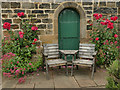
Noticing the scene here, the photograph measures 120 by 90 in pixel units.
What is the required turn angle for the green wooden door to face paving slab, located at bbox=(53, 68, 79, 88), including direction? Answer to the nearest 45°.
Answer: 0° — it already faces it

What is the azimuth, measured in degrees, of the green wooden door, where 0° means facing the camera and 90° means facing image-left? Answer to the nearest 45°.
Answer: approximately 0°

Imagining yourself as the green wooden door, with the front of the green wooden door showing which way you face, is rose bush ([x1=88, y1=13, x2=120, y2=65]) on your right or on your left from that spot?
on your left

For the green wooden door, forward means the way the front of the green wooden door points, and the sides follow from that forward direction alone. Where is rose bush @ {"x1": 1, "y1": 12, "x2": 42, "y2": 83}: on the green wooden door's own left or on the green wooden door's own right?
on the green wooden door's own right

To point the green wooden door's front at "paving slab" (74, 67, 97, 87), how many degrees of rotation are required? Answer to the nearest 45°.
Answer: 0° — it already faces it

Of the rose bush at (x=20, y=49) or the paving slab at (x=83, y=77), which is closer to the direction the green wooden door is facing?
the paving slab

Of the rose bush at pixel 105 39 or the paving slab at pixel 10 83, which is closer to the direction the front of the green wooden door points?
the paving slab

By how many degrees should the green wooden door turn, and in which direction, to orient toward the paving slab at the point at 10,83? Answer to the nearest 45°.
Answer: approximately 45° to its right
